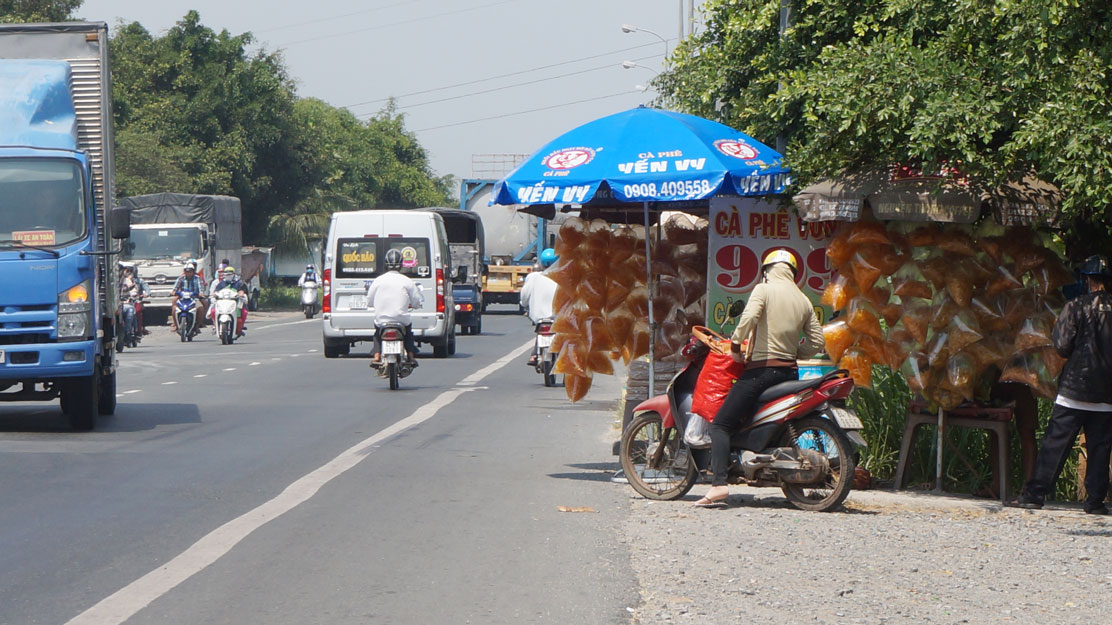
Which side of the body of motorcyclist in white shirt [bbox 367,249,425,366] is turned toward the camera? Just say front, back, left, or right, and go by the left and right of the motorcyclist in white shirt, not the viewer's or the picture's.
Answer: back

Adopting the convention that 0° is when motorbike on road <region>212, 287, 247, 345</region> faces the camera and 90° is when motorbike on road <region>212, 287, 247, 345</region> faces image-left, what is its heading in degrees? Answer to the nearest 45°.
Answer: approximately 0°

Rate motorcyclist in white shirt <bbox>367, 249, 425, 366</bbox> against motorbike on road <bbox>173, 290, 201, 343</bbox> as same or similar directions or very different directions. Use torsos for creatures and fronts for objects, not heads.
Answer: very different directions

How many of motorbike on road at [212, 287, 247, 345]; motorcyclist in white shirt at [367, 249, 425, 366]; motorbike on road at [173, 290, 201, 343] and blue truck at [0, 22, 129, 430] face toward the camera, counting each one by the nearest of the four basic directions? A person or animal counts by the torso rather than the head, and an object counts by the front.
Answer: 3

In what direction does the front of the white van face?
away from the camera

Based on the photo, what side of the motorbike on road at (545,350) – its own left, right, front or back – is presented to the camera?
back

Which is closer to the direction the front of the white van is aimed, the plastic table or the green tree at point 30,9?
the green tree

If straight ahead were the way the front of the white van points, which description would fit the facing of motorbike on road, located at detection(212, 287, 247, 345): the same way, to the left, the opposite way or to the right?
the opposite way

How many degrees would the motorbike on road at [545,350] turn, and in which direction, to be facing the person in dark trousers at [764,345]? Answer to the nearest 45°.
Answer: approximately 180°

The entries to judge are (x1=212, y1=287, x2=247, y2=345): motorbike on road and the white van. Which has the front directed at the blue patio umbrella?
the motorbike on road
